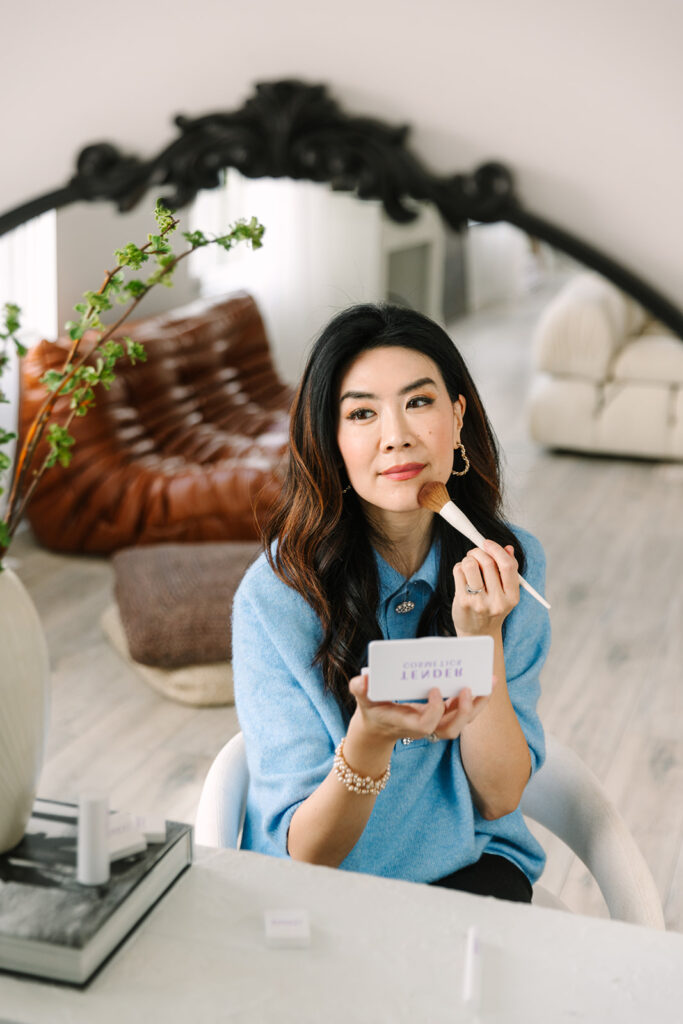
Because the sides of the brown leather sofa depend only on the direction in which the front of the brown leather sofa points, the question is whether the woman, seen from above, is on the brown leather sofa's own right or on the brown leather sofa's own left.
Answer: on the brown leather sofa's own left

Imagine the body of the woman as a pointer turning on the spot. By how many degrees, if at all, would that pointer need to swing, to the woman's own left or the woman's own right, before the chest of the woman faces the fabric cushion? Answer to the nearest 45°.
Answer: approximately 180°

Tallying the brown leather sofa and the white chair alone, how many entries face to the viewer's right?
0

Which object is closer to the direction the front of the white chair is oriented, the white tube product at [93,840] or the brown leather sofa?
the white tube product

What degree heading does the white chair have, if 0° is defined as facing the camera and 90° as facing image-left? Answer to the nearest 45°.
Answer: approximately 0°

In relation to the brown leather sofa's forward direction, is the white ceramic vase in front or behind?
in front

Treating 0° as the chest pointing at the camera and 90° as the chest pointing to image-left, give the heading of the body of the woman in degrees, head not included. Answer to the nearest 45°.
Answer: approximately 0°
